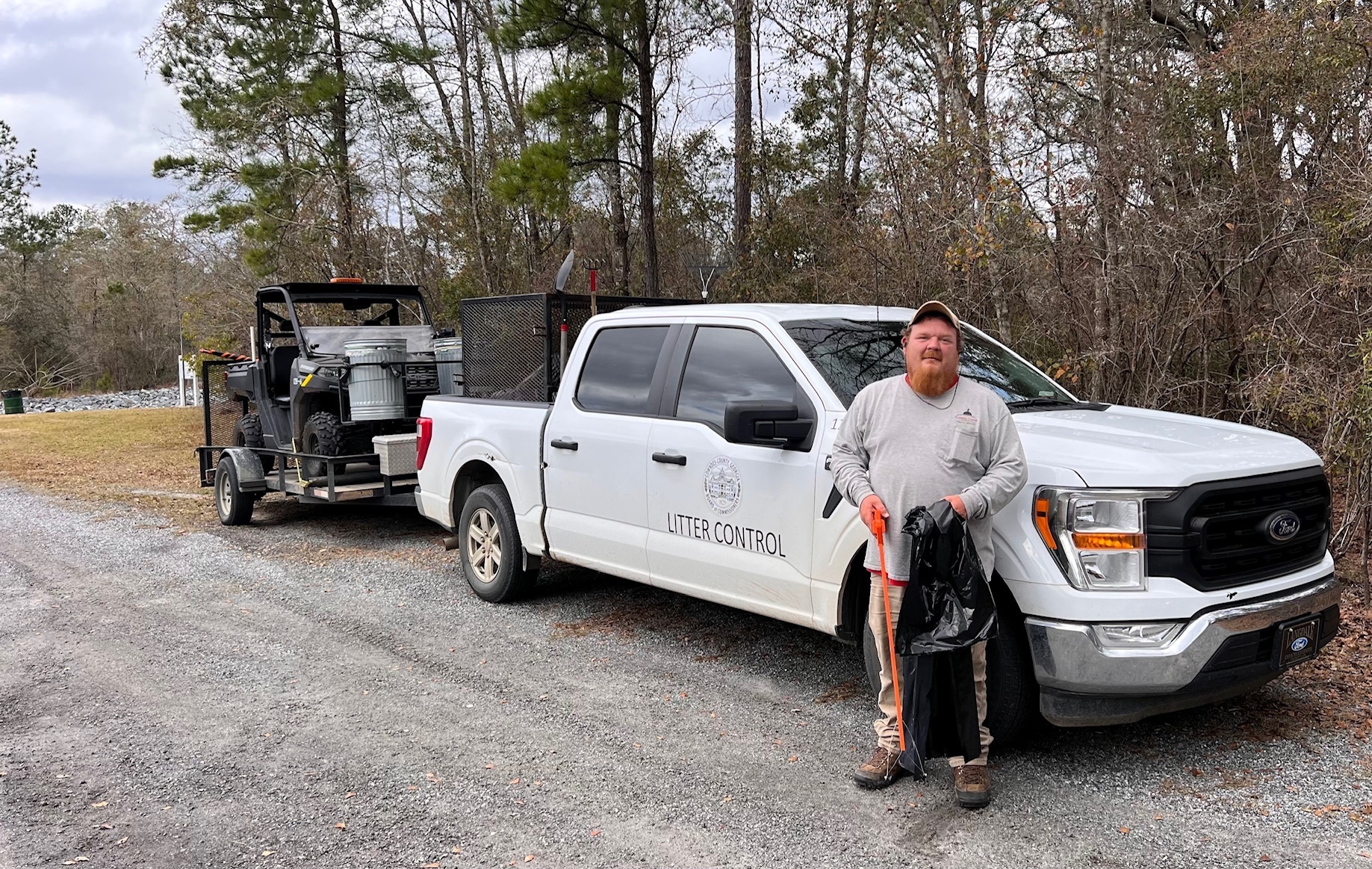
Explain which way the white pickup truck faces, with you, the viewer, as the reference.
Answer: facing the viewer and to the right of the viewer

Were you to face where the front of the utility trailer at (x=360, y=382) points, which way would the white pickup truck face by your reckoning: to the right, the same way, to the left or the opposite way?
the same way

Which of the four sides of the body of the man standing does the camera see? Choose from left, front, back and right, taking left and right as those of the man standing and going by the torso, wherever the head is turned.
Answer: front

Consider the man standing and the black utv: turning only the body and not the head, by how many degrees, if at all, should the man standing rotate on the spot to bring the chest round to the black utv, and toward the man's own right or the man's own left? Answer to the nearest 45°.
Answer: approximately 135° to the man's own right

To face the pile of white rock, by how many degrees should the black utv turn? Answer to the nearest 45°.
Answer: approximately 135° to its left

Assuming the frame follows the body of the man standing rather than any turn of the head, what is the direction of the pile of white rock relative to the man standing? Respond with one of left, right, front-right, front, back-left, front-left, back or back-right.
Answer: back-right

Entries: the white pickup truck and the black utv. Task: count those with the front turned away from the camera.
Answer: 0

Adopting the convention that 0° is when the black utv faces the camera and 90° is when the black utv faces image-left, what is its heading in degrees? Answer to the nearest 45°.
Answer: approximately 315°

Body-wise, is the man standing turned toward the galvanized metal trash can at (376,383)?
no

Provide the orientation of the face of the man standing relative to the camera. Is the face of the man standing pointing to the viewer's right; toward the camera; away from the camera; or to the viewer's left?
toward the camera

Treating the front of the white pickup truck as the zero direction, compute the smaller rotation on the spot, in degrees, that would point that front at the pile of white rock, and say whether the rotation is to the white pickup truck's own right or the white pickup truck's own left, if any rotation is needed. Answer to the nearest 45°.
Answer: approximately 180°

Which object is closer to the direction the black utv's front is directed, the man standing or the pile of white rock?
the man standing

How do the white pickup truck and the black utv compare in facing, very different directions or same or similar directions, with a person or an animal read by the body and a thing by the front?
same or similar directions

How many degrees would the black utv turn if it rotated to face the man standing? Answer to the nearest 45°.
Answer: approximately 45° to its right

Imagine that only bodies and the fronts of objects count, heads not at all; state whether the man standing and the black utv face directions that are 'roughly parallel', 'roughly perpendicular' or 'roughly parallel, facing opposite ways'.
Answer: roughly perpendicular
